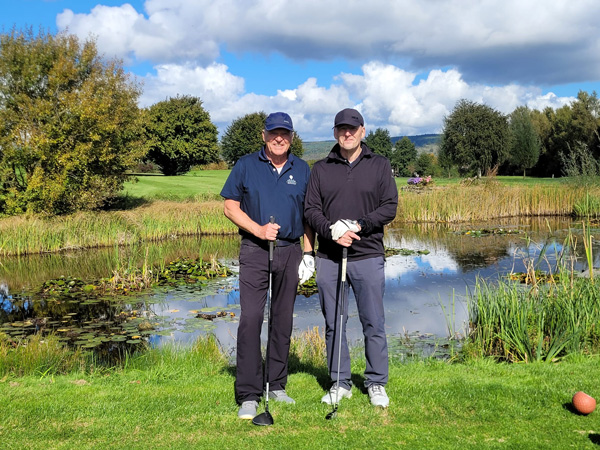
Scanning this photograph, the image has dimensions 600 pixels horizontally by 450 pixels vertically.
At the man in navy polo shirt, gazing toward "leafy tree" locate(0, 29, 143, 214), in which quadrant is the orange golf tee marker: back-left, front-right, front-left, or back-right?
back-right

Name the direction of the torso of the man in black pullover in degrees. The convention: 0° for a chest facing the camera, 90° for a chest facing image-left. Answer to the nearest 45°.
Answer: approximately 0°

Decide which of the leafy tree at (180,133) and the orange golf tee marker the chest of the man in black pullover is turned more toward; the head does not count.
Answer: the orange golf tee marker

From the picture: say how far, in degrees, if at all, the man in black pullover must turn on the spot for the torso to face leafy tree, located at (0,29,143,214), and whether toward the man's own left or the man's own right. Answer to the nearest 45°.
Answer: approximately 135° to the man's own right

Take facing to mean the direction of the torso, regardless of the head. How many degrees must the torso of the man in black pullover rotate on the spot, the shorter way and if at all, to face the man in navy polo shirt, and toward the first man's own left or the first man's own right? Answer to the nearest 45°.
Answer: approximately 90° to the first man's own right

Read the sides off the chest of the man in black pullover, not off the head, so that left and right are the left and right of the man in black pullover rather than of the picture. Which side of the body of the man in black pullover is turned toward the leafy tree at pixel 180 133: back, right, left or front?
back
